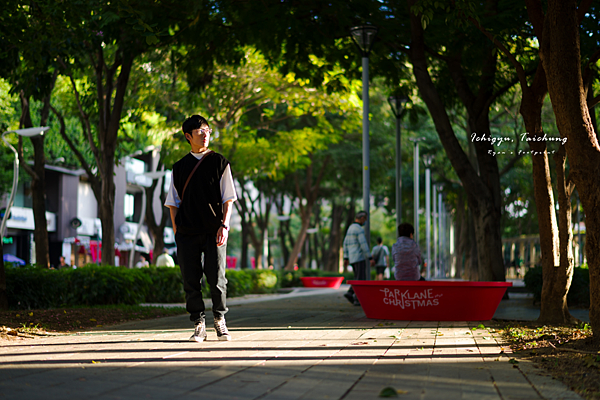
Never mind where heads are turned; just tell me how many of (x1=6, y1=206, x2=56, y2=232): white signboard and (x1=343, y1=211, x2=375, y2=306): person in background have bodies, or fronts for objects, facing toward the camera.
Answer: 1

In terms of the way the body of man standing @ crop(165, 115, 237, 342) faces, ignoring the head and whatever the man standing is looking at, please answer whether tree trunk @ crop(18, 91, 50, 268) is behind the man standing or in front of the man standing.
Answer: behind

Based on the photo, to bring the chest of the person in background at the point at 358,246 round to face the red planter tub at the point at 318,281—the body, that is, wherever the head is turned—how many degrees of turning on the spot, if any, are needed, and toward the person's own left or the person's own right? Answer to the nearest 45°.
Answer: approximately 45° to the person's own left

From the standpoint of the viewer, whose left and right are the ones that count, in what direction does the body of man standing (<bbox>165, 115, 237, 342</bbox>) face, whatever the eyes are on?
facing the viewer

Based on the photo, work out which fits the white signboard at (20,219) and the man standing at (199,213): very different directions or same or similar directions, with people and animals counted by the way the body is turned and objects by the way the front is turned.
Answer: same or similar directions

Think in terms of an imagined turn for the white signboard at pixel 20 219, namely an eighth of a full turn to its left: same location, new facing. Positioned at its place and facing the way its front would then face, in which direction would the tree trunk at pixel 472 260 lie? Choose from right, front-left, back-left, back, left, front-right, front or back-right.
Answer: front

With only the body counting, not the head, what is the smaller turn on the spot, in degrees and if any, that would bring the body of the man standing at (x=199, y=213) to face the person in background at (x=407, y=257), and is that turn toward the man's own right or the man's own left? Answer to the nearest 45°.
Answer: approximately 135° to the man's own left

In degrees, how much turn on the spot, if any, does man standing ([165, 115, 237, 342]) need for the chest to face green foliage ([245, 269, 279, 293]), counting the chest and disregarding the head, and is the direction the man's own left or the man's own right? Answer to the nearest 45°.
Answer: approximately 180°

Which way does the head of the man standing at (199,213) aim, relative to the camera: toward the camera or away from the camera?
toward the camera
